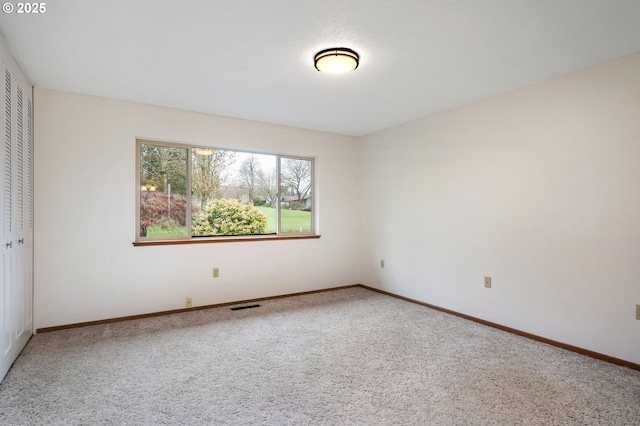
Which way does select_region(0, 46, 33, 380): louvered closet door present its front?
to the viewer's right

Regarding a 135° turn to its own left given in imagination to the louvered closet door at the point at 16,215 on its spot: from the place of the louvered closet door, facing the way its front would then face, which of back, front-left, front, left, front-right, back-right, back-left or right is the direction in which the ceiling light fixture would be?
back

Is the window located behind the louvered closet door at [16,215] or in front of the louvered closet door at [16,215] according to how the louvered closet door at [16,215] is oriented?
in front
